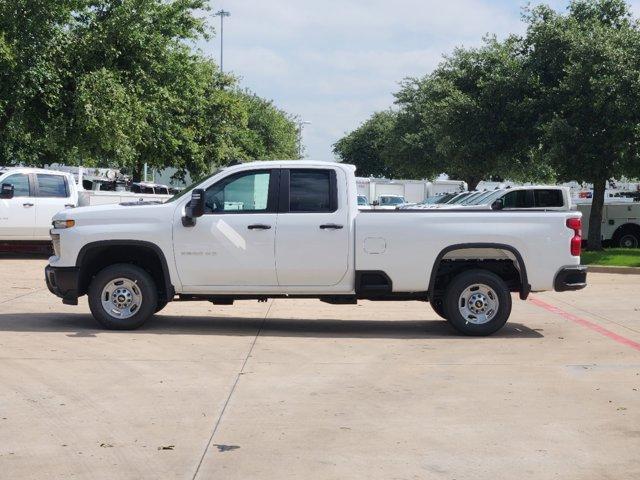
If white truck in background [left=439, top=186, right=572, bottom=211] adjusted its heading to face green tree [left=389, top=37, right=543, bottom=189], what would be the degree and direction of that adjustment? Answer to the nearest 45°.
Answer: approximately 135° to its right

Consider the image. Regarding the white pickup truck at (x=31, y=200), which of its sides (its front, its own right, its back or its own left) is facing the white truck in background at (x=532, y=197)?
back

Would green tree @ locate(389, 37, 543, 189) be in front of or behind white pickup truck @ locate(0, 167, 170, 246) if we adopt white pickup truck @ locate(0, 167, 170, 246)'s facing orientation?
behind

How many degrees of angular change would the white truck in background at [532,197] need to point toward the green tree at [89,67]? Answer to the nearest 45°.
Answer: approximately 45° to its right

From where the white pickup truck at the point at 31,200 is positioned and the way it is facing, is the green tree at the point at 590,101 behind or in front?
behind

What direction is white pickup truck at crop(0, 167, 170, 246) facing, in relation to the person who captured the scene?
facing to the left of the viewer

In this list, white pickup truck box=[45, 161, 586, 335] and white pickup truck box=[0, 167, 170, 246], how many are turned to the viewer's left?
2

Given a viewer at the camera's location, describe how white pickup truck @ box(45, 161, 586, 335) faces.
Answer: facing to the left of the viewer

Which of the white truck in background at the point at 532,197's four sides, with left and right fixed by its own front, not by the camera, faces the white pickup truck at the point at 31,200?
front
